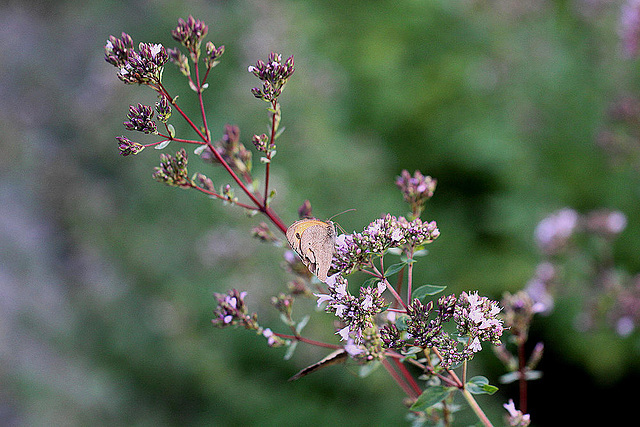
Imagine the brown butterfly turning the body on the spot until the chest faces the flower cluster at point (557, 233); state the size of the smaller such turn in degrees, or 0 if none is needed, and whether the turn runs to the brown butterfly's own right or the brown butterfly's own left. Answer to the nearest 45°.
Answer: approximately 45° to the brown butterfly's own left

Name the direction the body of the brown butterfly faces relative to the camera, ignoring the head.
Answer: to the viewer's right
